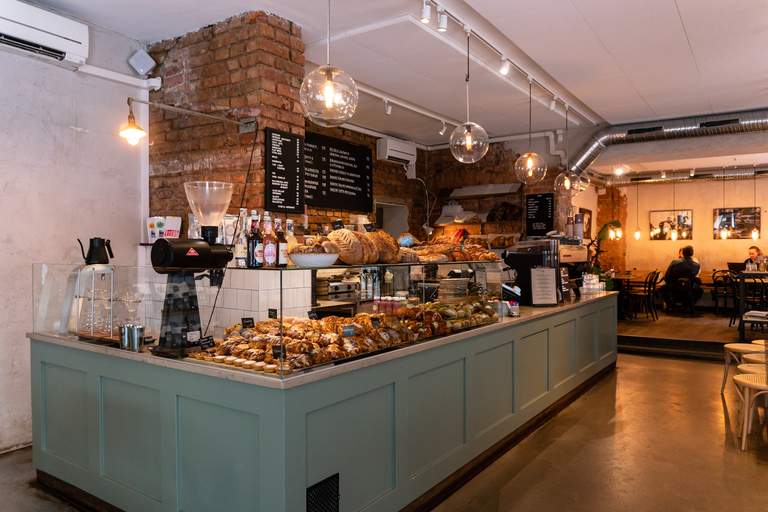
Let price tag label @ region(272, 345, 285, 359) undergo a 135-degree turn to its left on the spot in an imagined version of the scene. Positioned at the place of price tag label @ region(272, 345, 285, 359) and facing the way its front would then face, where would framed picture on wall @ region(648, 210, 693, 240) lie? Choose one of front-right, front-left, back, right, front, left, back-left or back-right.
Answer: front

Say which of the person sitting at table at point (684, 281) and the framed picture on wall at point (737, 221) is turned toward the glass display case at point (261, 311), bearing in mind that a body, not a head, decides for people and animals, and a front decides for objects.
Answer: the framed picture on wall

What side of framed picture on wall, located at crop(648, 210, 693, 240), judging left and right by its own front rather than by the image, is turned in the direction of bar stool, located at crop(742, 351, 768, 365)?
front

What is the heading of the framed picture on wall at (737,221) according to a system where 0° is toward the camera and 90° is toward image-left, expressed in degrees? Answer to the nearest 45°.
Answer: approximately 0°

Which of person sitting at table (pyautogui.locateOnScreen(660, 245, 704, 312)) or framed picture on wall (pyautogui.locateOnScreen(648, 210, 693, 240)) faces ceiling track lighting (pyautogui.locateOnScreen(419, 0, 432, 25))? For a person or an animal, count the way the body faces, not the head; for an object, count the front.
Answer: the framed picture on wall

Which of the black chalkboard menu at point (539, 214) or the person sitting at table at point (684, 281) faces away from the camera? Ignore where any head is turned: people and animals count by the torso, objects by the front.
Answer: the person sitting at table

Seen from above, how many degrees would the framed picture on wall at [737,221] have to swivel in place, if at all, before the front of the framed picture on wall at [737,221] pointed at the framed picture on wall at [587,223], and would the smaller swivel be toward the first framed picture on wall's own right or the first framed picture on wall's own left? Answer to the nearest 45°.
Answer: approximately 45° to the first framed picture on wall's own right

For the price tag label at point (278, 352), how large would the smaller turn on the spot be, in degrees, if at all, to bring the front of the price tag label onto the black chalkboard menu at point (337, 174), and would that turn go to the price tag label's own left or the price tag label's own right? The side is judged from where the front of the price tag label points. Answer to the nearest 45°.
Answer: approximately 180°

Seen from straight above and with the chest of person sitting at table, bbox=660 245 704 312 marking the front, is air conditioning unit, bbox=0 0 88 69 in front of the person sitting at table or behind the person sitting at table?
behind

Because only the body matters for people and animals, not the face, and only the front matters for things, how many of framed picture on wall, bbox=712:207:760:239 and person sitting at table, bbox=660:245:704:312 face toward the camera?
1

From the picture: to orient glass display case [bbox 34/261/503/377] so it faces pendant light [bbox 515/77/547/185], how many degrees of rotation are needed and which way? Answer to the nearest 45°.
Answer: approximately 90° to its left

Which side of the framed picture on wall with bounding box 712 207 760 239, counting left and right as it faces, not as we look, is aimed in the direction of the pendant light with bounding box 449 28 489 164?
front

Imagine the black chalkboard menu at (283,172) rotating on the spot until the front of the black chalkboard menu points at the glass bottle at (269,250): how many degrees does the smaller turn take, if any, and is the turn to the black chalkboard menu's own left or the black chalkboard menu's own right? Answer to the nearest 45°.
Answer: approximately 45° to the black chalkboard menu's own right
